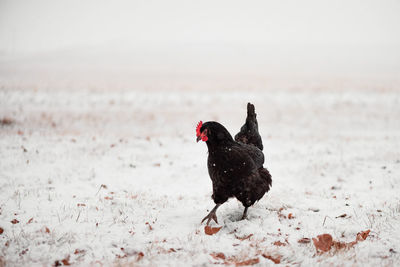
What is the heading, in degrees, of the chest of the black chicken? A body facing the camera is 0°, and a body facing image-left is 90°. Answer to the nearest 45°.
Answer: approximately 45°

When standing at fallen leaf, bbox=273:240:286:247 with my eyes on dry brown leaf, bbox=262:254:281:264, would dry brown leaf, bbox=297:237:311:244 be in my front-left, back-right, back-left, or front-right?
back-left

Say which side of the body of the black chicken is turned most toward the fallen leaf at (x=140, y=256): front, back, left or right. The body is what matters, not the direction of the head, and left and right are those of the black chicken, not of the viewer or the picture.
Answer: front

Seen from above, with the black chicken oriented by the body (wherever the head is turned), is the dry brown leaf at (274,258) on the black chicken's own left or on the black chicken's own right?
on the black chicken's own left

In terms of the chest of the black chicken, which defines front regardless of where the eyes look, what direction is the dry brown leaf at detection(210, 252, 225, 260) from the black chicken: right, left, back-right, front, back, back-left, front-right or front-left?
front-left

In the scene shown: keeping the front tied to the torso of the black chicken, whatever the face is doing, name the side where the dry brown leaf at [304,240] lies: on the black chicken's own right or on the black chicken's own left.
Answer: on the black chicken's own left
